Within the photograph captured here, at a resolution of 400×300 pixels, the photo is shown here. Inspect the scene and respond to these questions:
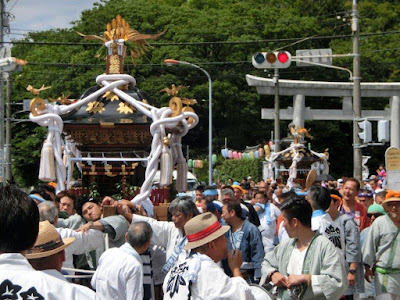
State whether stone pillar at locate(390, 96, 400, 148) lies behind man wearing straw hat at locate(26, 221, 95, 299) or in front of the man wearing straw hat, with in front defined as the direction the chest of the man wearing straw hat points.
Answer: in front

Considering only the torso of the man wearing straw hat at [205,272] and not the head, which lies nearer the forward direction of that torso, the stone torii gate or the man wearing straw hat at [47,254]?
the stone torii gate

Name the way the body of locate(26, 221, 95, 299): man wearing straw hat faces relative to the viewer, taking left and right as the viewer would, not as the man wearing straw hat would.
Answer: facing away from the viewer and to the right of the viewer

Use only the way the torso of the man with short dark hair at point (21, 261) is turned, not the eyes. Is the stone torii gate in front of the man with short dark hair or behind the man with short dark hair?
in front

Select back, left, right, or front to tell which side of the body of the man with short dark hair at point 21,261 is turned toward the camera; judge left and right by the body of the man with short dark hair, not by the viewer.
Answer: back

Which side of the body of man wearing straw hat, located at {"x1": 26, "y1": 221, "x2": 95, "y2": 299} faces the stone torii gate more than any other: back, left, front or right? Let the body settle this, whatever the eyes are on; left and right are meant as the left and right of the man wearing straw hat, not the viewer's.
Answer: front
